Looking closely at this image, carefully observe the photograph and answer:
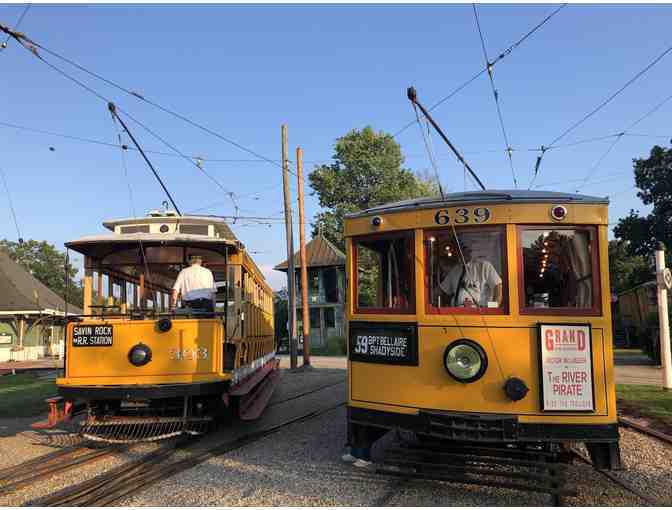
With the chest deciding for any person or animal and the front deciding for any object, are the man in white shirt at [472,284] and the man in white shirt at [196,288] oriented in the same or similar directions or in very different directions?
very different directions

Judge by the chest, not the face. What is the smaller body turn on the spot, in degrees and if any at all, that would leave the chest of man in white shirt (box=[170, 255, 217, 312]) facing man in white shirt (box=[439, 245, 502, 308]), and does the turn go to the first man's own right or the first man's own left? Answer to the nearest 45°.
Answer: approximately 135° to the first man's own right

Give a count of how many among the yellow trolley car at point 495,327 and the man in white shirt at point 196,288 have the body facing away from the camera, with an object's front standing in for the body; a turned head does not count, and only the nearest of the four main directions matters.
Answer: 1

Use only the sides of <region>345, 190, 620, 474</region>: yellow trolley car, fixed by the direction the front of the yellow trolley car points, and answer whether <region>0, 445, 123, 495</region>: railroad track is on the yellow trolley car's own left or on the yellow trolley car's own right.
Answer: on the yellow trolley car's own right

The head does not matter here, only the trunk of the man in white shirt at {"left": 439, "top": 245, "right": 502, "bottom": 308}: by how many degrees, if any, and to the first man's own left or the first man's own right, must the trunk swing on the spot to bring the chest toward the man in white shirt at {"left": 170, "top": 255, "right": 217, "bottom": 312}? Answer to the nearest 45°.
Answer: approximately 135° to the first man's own right

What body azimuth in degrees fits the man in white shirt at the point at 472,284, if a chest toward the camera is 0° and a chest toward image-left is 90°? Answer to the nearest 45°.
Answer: approximately 0°

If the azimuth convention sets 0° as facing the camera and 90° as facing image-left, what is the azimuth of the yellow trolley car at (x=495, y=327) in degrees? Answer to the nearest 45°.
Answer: approximately 0°

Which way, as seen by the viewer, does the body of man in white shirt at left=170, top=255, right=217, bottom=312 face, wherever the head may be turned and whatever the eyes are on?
away from the camera

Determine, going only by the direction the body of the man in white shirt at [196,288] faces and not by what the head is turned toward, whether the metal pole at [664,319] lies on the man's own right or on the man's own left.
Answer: on the man's own right
